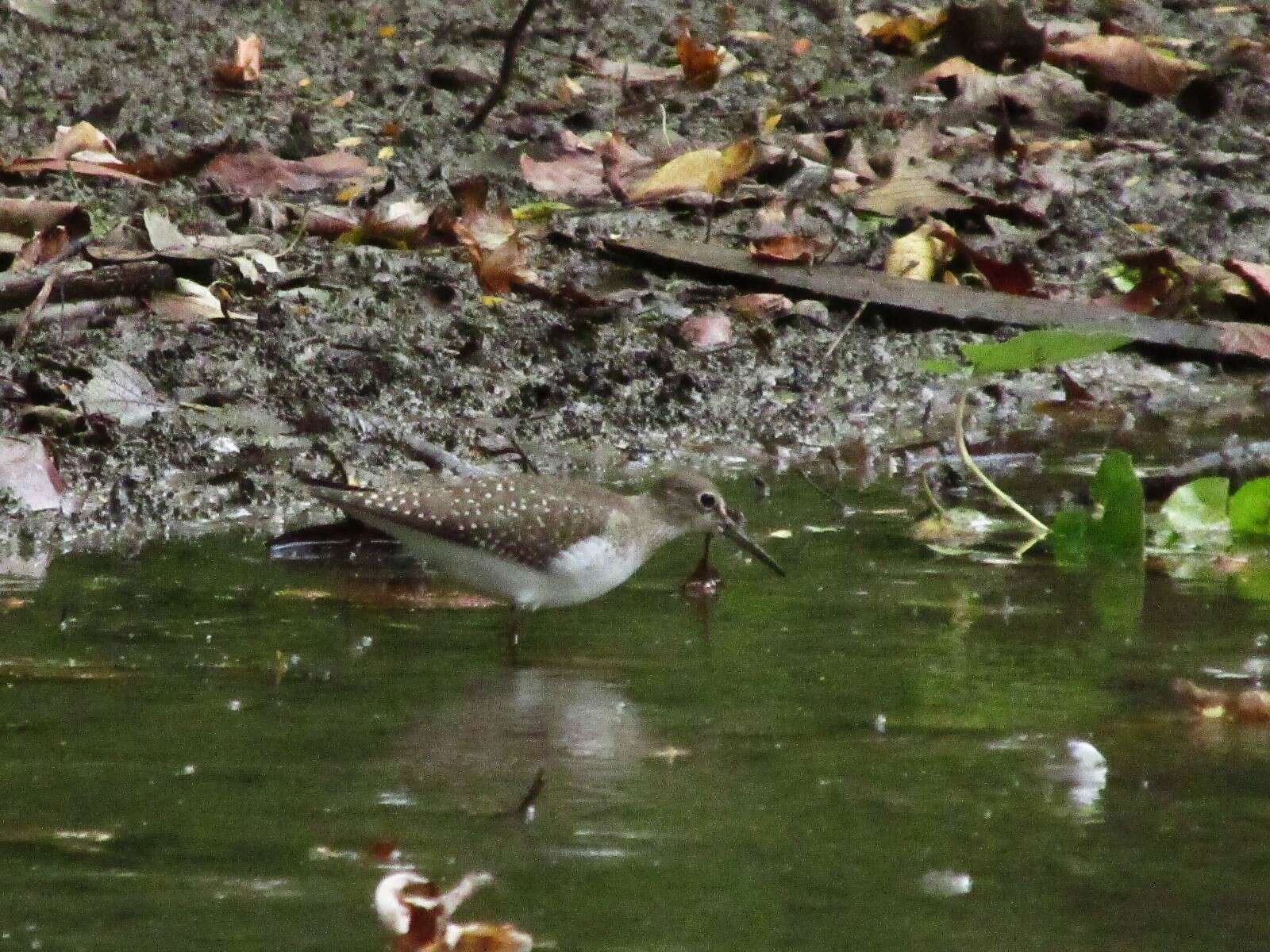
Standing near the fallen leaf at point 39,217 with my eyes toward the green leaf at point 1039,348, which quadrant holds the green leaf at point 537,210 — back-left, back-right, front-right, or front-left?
front-left

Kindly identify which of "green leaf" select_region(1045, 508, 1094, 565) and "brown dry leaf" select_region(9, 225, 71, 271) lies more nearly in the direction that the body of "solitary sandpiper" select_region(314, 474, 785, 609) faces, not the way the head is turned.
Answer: the green leaf

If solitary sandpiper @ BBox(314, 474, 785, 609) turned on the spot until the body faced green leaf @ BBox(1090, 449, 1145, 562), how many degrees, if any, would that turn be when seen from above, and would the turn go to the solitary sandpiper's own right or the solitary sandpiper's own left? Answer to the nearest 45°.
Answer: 0° — it already faces it

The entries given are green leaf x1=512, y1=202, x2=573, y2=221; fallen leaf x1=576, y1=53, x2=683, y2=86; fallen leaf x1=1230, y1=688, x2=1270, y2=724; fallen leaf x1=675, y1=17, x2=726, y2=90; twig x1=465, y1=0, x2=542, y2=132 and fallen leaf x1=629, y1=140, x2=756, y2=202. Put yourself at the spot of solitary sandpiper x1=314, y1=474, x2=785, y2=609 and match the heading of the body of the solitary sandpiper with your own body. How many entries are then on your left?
5

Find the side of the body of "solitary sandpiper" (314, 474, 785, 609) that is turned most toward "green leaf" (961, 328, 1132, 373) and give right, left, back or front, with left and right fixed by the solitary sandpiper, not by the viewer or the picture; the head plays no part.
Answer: front

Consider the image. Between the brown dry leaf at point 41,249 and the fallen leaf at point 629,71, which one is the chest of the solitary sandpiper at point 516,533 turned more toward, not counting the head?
the fallen leaf

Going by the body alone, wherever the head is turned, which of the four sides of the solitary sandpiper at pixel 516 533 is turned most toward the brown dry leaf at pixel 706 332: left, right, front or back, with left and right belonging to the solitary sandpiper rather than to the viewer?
left

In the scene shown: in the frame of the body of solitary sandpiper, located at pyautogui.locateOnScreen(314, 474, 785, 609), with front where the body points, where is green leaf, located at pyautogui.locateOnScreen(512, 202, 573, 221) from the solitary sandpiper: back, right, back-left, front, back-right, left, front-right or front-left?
left

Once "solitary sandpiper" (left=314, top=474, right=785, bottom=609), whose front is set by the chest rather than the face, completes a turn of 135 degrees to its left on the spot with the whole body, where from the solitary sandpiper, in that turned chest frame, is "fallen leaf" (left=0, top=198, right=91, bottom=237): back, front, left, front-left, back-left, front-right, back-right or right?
front

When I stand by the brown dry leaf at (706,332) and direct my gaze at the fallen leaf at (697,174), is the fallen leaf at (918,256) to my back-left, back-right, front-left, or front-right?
front-right

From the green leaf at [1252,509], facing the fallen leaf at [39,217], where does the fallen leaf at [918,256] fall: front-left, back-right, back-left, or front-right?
front-right

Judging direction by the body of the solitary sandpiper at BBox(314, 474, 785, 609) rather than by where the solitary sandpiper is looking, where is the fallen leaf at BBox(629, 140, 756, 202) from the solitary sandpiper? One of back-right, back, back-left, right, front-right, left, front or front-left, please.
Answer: left

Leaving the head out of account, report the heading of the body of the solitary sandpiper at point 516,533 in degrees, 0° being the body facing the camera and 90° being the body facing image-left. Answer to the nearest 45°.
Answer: approximately 270°

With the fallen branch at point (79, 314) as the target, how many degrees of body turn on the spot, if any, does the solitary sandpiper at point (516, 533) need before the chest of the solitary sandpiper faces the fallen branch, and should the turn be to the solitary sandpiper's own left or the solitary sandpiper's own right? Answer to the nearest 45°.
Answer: approximately 135° to the solitary sandpiper's own left

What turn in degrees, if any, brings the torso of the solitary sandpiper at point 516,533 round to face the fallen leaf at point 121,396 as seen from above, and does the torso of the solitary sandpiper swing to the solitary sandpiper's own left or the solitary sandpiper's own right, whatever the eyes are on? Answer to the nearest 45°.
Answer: approximately 135° to the solitary sandpiper's own left

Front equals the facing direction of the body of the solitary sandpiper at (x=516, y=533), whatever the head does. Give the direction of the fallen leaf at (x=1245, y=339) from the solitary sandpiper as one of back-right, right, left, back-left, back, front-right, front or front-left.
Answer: front-left

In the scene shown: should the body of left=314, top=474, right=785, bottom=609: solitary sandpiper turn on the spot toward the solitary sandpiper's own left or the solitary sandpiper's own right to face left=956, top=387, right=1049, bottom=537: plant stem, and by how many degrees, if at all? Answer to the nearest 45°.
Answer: approximately 45° to the solitary sandpiper's own left

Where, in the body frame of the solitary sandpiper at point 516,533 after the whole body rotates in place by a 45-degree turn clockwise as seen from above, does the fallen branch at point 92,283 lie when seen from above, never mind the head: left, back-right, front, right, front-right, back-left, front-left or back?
back
